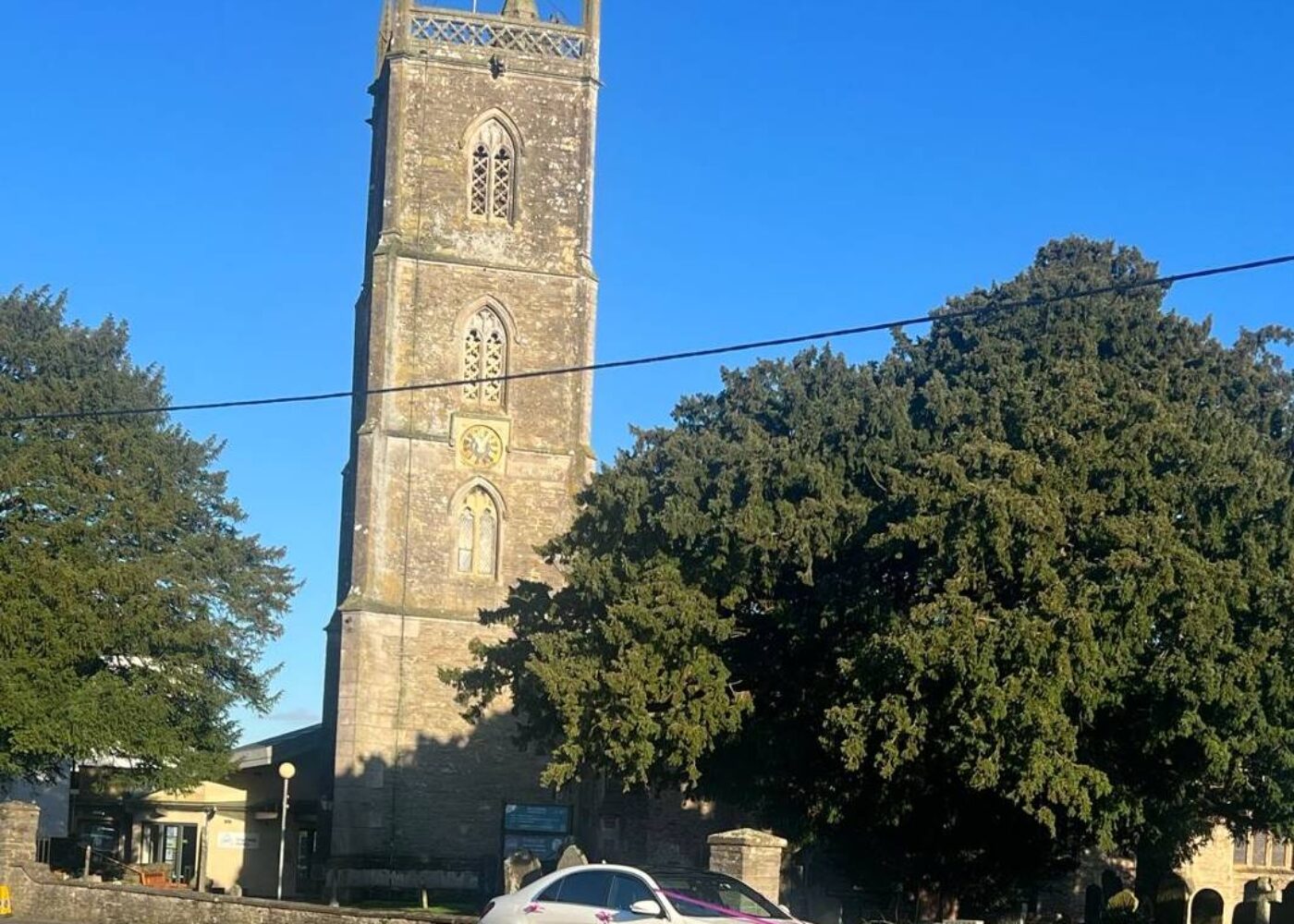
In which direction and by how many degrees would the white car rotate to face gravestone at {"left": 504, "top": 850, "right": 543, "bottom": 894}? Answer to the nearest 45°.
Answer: approximately 135° to its left

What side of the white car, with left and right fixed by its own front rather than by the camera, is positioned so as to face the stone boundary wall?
back

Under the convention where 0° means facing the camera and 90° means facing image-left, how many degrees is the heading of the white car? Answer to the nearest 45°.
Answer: approximately 315°

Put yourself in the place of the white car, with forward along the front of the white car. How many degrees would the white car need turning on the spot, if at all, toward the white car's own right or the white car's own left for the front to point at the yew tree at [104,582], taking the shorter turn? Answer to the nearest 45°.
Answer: approximately 180°

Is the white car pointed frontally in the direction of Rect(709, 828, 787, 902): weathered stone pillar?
no

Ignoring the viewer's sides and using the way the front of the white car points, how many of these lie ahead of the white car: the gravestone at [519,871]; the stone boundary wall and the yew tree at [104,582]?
0

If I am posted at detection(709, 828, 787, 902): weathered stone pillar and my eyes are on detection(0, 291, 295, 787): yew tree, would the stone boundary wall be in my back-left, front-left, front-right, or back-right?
front-left

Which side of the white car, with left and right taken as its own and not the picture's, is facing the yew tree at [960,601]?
left

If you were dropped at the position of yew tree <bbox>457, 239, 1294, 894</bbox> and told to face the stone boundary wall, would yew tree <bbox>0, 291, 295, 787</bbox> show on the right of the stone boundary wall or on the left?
right
